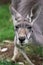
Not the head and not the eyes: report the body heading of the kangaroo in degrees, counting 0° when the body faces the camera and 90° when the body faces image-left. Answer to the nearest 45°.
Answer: approximately 0°
